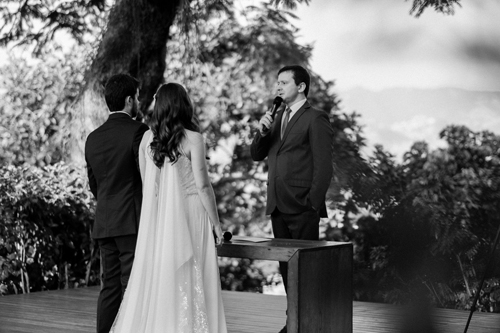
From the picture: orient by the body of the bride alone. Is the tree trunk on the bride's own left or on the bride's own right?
on the bride's own left

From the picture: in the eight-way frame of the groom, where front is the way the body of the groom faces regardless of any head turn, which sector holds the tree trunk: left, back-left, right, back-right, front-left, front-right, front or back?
front-left

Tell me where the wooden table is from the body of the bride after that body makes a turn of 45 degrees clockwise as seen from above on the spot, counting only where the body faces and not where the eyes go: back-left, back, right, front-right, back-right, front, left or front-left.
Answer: front

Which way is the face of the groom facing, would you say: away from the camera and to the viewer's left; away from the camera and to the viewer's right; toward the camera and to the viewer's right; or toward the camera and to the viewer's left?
away from the camera and to the viewer's right

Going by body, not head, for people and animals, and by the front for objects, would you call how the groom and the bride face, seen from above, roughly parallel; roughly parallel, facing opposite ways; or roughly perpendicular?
roughly parallel

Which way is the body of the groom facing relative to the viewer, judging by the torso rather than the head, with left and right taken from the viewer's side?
facing away from the viewer and to the right of the viewer

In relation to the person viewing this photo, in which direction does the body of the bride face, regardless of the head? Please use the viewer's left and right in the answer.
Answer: facing away from the viewer and to the right of the viewer

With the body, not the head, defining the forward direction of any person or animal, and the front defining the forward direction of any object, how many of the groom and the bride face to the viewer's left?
0

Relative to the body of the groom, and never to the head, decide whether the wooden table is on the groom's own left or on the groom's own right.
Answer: on the groom's own right

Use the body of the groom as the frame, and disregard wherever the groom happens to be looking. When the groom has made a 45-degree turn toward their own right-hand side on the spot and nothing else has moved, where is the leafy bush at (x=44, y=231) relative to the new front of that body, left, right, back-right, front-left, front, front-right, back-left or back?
left
